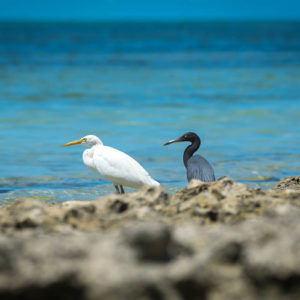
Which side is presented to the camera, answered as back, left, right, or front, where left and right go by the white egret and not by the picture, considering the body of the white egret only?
left
